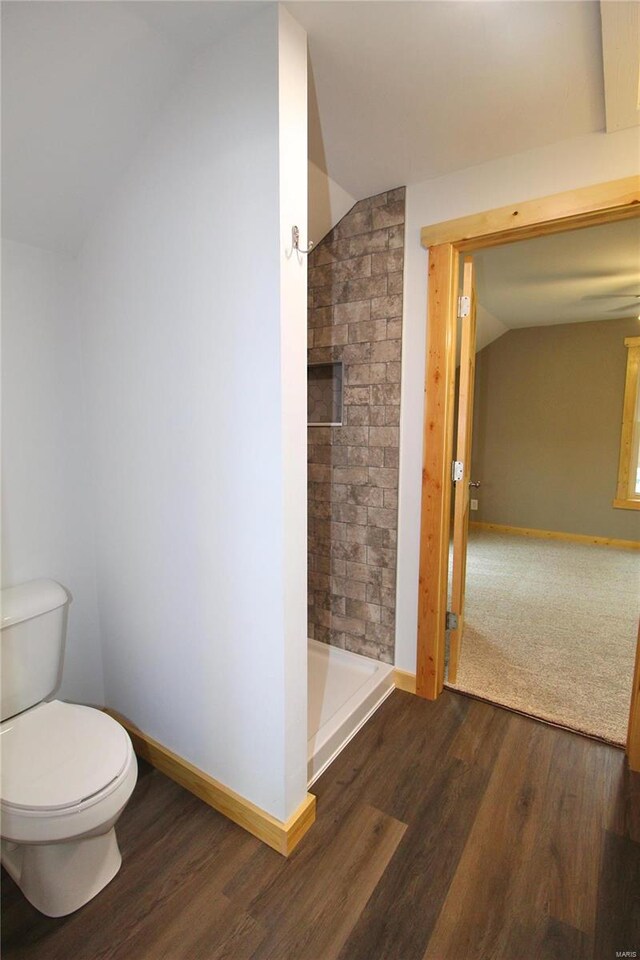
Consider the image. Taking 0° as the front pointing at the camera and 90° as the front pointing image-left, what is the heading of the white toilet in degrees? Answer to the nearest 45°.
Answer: approximately 315°

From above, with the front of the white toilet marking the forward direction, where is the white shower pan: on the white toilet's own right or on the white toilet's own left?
on the white toilet's own left

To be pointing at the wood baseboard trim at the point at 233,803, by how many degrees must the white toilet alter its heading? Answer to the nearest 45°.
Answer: approximately 45° to its left

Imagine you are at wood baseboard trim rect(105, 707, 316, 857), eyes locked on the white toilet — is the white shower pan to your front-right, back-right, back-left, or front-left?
back-right

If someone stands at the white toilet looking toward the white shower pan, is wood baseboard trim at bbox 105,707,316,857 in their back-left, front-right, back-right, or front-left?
front-right
